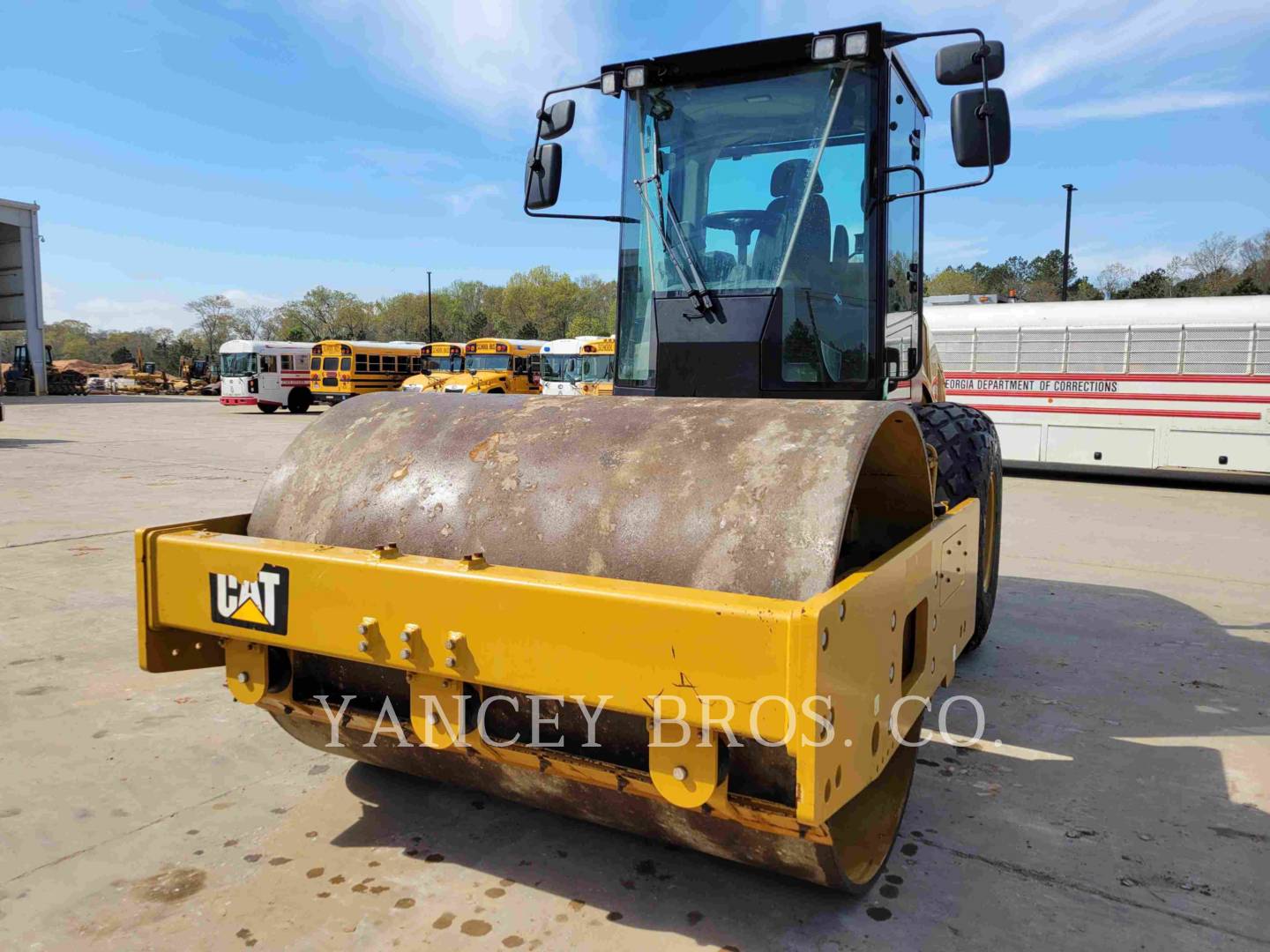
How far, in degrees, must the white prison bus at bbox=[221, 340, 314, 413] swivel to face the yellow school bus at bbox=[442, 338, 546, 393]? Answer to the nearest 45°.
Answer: approximately 135° to its left

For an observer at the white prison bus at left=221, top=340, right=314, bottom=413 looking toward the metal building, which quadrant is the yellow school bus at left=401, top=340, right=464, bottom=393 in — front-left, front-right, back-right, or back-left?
back-right

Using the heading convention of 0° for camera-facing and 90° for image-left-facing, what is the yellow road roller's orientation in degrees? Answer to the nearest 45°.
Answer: approximately 45°

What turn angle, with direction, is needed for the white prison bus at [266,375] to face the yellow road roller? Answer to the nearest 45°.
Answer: approximately 45° to its left

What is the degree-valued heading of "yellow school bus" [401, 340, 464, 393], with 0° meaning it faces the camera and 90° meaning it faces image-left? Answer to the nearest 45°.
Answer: approximately 45°

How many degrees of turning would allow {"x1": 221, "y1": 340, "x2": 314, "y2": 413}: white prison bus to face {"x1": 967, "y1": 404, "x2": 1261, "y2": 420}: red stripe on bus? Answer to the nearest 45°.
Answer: approximately 90° to its left
